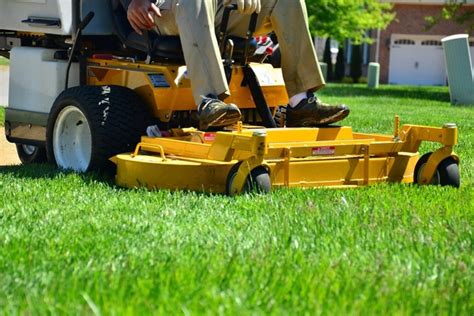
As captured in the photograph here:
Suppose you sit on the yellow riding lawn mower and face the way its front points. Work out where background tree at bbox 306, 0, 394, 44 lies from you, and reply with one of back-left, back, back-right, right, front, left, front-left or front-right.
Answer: back-left

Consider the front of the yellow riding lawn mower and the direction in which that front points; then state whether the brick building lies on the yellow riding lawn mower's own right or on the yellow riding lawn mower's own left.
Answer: on the yellow riding lawn mower's own left

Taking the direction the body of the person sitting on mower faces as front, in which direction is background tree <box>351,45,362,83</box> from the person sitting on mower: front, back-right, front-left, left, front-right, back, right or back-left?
back-left

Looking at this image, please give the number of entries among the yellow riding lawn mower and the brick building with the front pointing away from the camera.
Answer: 0

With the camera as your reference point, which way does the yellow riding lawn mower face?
facing the viewer and to the right of the viewer

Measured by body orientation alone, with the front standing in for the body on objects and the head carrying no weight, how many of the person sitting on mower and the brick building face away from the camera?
0

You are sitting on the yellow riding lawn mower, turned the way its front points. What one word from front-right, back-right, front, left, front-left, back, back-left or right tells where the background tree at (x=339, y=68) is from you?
back-left

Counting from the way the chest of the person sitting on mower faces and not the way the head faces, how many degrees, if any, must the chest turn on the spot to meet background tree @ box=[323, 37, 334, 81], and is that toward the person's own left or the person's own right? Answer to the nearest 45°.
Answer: approximately 135° to the person's own left

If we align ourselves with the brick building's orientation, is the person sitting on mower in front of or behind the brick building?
in front

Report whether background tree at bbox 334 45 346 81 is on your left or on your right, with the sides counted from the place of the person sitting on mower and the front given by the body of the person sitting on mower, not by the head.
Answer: on your left

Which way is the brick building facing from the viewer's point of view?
toward the camera

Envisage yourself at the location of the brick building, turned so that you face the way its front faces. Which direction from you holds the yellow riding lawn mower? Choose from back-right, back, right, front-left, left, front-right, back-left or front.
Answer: front

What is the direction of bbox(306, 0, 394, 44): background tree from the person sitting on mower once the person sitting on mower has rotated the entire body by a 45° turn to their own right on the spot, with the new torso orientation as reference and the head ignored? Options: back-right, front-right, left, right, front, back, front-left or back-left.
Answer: back
